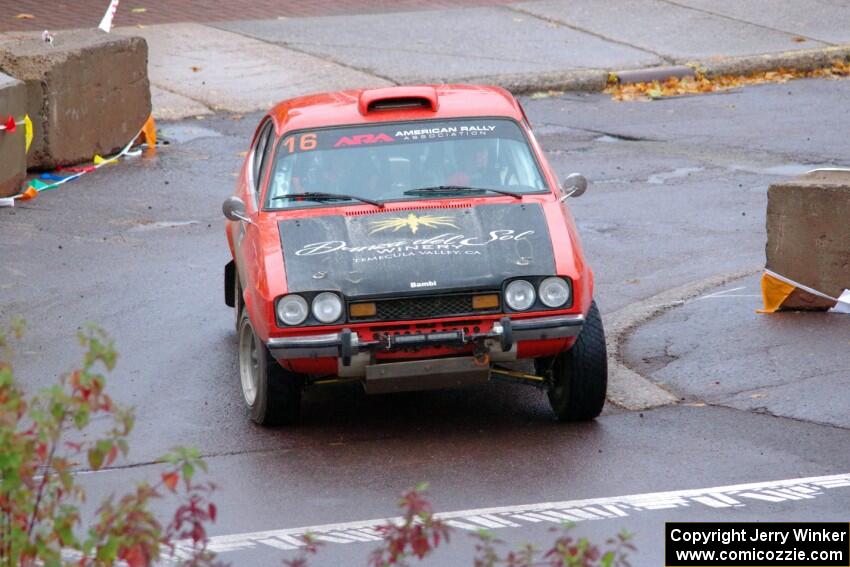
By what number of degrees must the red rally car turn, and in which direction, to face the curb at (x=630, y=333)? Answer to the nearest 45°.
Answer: approximately 135° to its left

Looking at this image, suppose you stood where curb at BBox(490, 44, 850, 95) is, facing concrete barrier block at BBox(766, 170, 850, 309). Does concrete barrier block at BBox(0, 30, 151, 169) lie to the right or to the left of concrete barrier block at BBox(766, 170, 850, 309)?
right

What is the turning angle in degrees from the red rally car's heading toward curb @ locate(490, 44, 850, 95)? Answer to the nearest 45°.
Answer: approximately 180°

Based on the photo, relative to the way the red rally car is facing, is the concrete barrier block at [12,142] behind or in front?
behind

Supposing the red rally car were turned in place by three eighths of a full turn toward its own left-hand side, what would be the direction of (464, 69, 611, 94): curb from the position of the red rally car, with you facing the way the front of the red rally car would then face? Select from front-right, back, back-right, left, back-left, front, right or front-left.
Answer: front-left

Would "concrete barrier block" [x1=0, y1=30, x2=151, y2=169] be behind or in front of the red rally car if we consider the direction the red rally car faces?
behind

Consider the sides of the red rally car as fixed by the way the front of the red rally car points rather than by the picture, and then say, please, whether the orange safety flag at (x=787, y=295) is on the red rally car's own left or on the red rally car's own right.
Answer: on the red rally car's own left

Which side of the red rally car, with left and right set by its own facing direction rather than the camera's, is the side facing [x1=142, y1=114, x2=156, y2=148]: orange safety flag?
back

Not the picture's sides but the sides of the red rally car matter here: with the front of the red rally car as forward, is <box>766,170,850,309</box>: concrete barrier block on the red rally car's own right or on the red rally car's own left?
on the red rally car's own left

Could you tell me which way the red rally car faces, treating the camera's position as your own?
facing the viewer

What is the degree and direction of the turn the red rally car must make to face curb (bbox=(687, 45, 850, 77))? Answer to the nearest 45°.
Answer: approximately 135° to its left

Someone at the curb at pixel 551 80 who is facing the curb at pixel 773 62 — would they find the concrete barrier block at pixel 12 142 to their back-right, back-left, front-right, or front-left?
back-right
